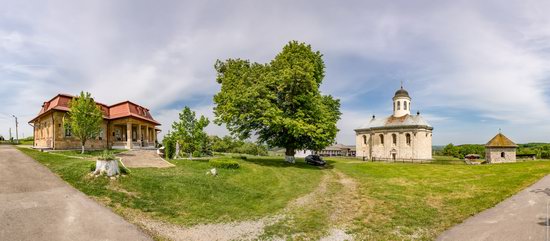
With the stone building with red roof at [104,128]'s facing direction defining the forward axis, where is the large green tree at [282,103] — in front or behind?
in front

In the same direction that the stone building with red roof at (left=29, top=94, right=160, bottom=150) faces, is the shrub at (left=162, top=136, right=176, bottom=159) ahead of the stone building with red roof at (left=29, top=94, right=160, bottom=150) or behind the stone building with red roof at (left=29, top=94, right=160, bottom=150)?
ahead

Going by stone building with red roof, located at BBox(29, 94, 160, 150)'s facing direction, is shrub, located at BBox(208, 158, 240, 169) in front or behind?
in front
